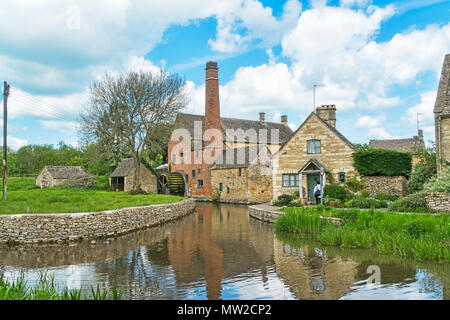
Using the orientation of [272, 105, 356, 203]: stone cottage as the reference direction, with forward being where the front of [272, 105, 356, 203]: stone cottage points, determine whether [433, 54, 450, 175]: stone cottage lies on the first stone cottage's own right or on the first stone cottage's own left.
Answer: on the first stone cottage's own left

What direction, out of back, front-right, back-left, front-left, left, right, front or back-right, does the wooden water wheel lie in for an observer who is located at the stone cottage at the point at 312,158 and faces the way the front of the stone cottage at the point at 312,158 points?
back-right

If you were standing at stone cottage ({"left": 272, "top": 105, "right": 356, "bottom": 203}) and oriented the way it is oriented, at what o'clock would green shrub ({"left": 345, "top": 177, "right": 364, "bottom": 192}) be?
The green shrub is roughly at 10 o'clock from the stone cottage.

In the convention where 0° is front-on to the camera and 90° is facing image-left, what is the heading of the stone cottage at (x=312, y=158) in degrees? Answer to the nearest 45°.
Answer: approximately 0°

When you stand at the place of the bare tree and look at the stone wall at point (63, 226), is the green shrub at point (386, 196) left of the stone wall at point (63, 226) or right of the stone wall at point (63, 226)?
left

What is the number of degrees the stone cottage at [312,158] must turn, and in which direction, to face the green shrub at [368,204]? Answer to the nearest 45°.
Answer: approximately 45° to its left

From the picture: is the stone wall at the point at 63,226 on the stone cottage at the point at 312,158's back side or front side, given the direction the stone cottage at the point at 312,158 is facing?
on the front side

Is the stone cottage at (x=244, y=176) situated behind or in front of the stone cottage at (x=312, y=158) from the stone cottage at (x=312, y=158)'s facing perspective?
behind

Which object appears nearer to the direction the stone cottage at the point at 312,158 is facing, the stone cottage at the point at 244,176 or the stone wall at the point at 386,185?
the stone wall

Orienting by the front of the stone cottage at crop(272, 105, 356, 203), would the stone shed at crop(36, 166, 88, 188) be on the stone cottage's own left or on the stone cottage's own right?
on the stone cottage's own right

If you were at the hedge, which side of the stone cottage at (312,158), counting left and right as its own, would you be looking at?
left

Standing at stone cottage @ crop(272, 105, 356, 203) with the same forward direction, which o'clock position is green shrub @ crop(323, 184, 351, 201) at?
The green shrub is roughly at 11 o'clock from the stone cottage.

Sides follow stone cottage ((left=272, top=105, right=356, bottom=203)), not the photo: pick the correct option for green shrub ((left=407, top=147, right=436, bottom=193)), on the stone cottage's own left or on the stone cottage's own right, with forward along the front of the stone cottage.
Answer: on the stone cottage's own left

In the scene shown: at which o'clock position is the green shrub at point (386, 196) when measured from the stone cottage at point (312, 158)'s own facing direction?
The green shrub is roughly at 10 o'clock from the stone cottage.
